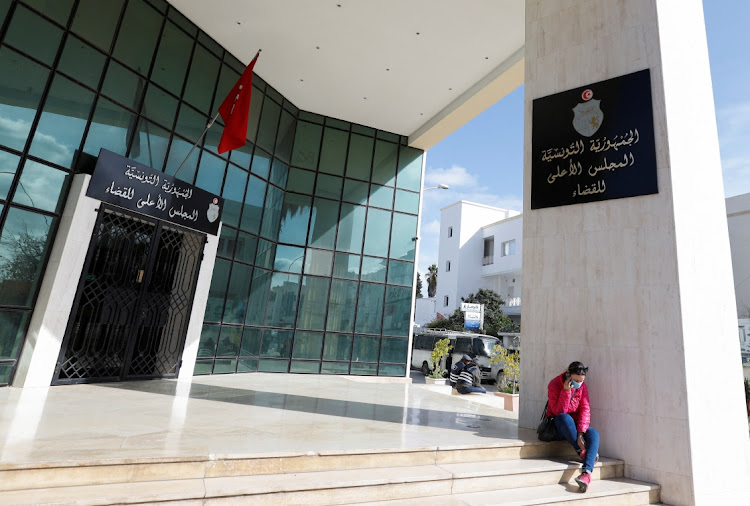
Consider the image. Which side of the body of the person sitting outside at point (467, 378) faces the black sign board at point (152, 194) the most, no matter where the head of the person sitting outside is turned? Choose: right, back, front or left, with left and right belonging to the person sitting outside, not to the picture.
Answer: back

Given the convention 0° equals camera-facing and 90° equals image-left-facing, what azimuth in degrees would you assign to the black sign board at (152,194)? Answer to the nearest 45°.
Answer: approximately 315°

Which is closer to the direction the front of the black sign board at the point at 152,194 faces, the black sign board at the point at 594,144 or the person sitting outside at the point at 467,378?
the black sign board
